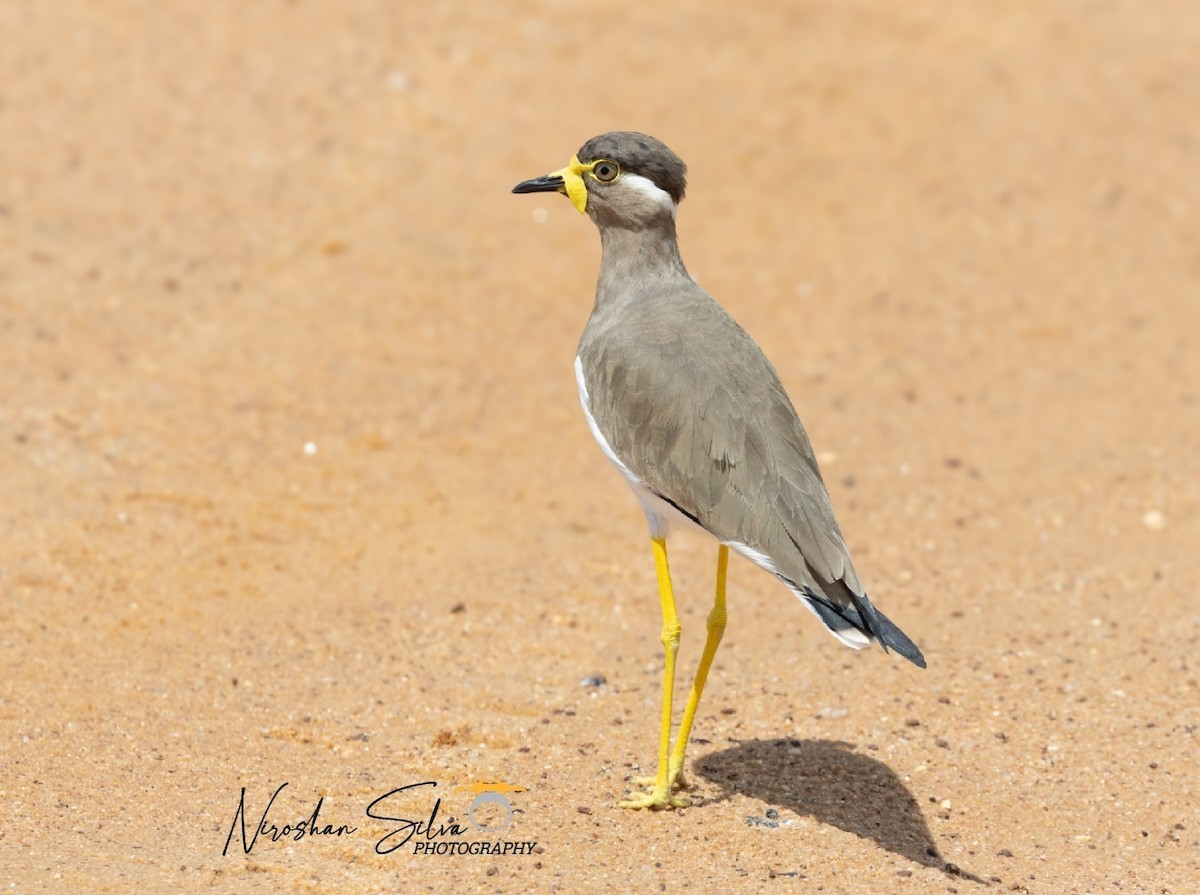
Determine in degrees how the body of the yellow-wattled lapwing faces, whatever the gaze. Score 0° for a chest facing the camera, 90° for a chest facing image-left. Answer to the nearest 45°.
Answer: approximately 90°
